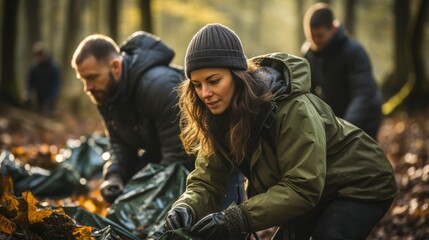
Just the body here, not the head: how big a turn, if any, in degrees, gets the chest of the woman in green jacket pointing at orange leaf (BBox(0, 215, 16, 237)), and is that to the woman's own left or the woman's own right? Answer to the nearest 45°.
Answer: approximately 45° to the woman's own right

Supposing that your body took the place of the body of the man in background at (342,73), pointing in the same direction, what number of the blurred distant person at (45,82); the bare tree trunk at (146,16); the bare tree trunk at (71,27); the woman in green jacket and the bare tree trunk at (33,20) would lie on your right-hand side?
4

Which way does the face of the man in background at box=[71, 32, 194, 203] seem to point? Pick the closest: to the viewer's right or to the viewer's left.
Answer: to the viewer's left

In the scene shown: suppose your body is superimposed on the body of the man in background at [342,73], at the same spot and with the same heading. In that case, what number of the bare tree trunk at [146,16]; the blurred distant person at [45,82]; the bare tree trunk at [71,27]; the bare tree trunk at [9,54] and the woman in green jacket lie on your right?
4
